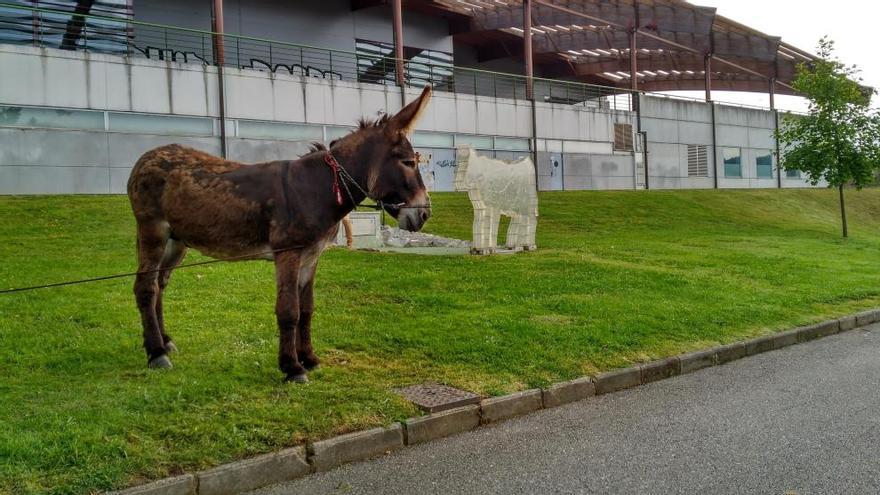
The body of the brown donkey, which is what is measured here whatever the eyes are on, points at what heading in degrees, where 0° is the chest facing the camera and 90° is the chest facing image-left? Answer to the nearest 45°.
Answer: approximately 270°

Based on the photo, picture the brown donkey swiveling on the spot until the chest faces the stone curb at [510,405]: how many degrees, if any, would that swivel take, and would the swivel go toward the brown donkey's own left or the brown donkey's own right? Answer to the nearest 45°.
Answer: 0° — it already faces it

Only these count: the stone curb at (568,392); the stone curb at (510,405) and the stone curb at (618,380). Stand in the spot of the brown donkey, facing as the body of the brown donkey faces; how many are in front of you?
3

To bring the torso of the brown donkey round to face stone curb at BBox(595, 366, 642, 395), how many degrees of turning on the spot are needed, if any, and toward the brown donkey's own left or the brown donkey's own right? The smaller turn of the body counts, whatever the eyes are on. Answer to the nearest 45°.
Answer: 0° — it already faces it
